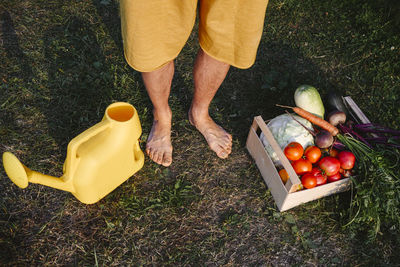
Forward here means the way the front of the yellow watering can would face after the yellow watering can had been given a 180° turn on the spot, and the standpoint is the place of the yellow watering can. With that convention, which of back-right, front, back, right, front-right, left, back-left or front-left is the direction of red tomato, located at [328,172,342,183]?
front-right

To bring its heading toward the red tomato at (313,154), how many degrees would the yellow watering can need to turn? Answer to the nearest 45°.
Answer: approximately 135° to its left

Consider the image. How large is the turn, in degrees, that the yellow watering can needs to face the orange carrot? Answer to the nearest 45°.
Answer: approximately 135° to its left

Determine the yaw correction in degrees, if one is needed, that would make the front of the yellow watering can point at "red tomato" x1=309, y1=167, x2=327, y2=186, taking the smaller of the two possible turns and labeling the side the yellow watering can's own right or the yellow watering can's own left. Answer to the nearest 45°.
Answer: approximately 135° to the yellow watering can's own left

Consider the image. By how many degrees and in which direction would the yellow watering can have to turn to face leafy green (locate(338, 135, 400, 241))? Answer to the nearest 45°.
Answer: approximately 135° to its left

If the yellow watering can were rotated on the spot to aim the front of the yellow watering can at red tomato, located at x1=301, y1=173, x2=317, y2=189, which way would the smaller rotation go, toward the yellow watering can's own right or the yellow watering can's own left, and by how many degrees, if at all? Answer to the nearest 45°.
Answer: approximately 135° to the yellow watering can's own left

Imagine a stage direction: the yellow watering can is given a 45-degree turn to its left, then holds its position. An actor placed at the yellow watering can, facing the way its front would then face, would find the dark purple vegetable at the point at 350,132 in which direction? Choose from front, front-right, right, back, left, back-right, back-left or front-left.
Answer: left

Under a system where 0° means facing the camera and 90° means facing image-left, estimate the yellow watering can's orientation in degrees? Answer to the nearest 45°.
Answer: approximately 45°

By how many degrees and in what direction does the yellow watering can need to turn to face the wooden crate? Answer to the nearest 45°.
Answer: approximately 135° to its left

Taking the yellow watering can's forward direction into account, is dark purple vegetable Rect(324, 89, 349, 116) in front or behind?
behind
